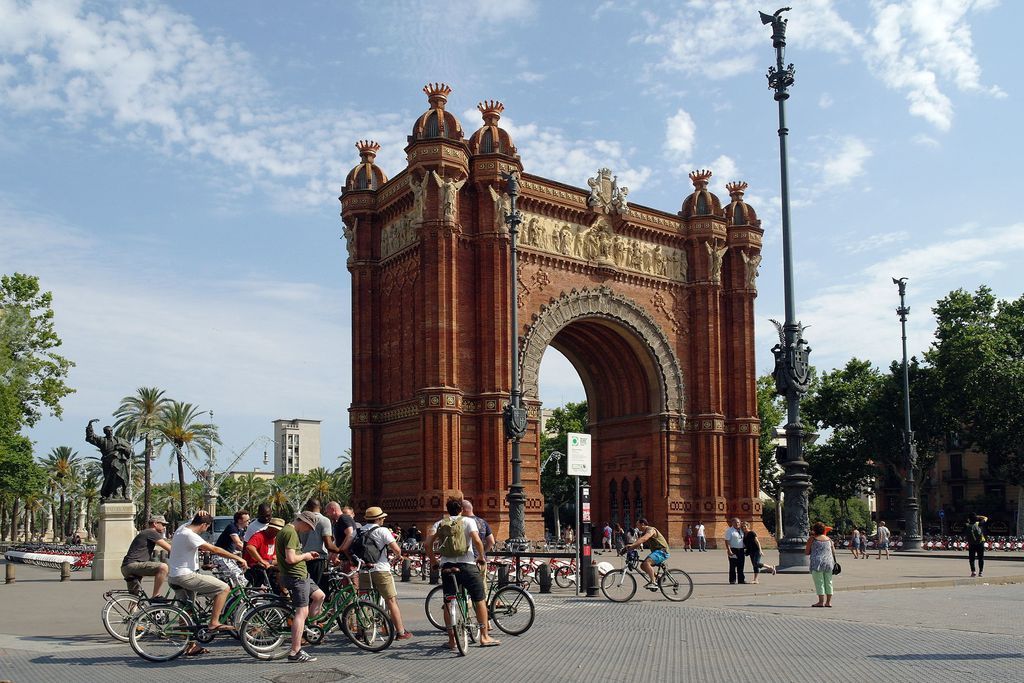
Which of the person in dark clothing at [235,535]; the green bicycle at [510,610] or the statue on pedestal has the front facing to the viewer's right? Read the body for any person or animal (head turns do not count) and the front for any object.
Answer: the person in dark clothing

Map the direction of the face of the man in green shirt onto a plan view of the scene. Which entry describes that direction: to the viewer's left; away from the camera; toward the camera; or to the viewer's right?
to the viewer's right

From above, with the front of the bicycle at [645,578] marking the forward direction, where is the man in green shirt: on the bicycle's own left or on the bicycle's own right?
on the bicycle's own left

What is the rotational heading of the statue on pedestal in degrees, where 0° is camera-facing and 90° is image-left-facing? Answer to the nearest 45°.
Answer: approximately 0°

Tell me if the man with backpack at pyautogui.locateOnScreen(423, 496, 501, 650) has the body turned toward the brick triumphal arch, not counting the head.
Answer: yes

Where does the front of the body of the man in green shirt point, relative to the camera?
to the viewer's right

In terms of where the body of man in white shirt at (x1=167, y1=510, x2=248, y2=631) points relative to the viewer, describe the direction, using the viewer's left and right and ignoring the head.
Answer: facing to the right of the viewer

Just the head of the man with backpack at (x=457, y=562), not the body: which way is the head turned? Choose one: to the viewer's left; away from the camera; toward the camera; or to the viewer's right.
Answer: away from the camera

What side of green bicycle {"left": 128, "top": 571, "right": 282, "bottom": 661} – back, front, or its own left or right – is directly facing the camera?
right

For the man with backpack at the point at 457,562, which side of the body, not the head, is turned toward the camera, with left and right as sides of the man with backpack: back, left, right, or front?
back

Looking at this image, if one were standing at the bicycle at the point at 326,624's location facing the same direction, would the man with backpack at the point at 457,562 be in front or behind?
in front
